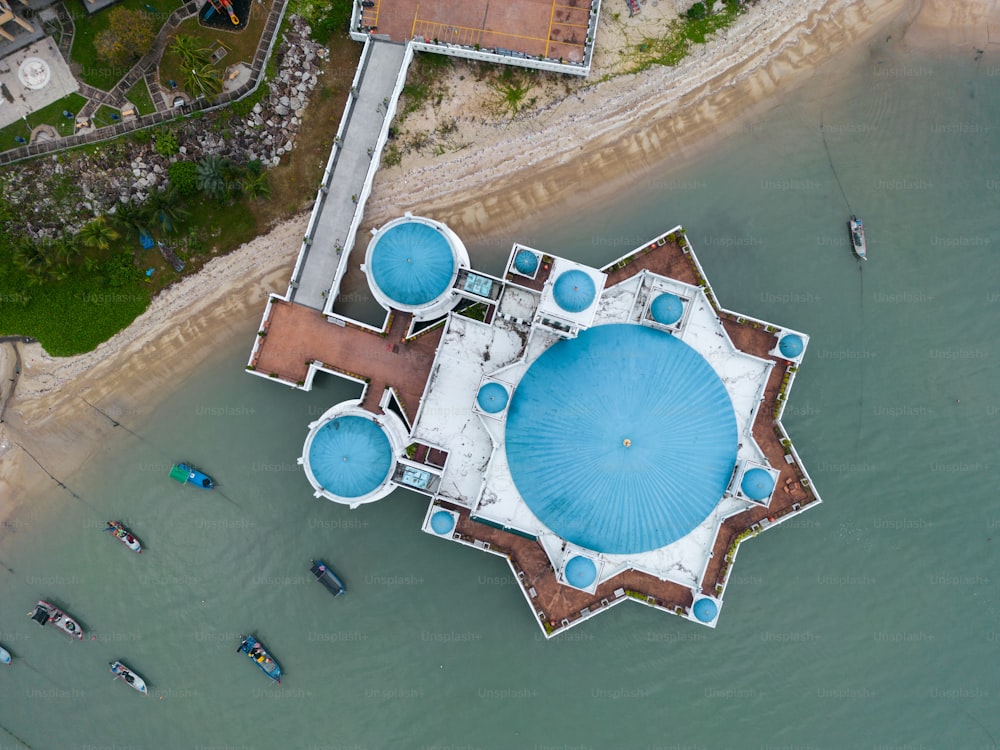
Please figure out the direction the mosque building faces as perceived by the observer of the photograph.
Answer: facing to the left of the viewer

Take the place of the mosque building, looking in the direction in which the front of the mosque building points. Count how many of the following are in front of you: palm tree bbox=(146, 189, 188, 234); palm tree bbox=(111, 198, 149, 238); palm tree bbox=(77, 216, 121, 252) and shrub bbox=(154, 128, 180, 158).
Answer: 4
